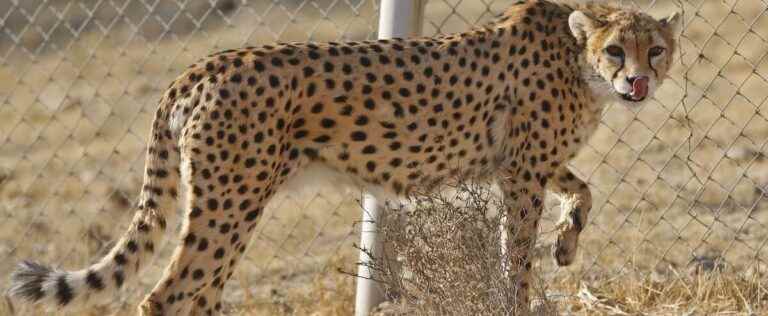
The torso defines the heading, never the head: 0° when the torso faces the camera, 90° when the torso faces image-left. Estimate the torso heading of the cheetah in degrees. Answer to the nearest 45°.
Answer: approximately 270°
